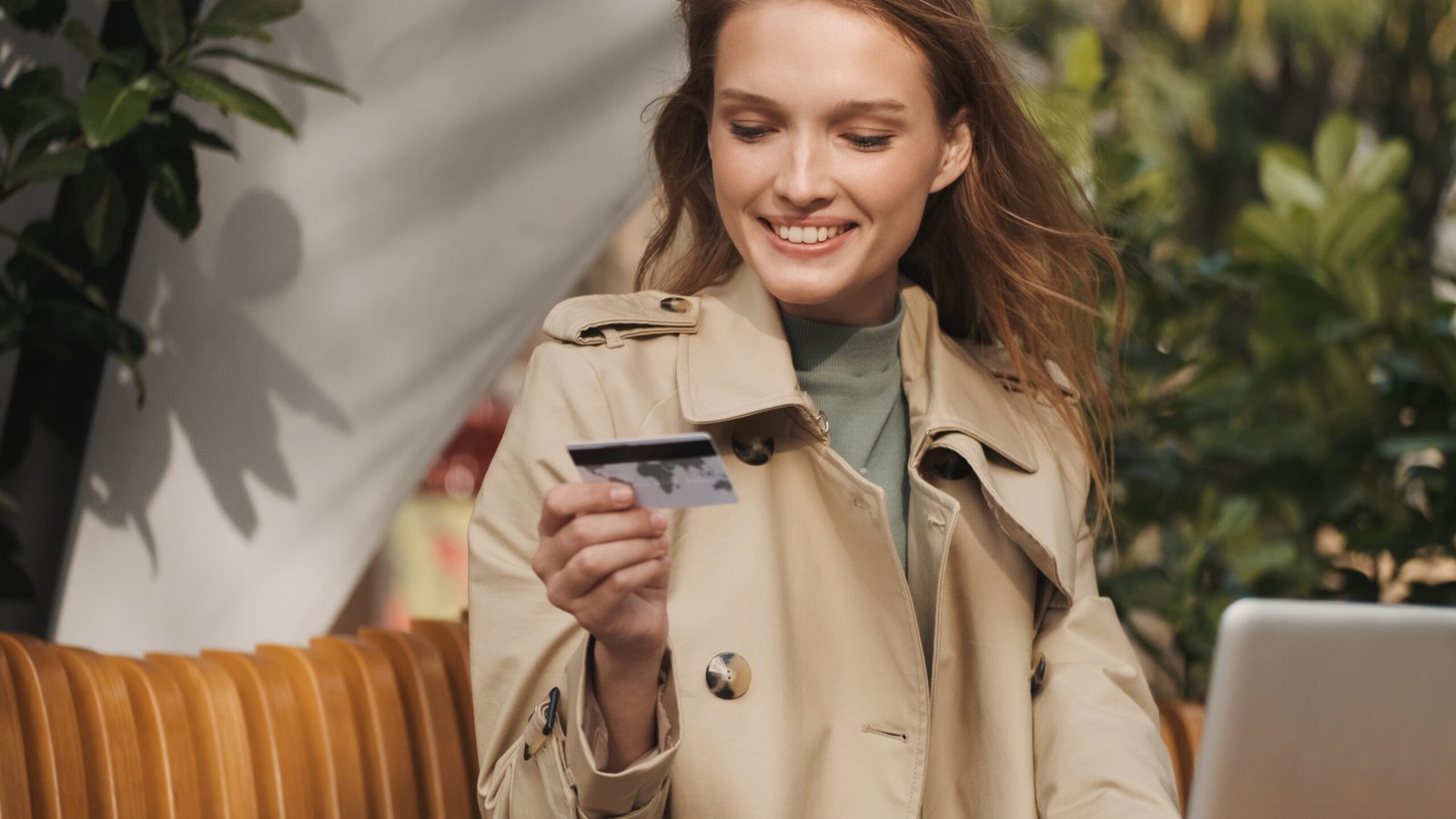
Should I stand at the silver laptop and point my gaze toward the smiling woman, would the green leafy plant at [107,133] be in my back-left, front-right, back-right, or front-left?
front-left

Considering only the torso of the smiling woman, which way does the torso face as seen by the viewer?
toward the camera

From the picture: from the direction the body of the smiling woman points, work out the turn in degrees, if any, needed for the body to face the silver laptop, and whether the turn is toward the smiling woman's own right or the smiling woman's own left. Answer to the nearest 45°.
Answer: approximately 45° to the smiling woman's own left

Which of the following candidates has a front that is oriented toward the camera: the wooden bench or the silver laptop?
the wooden bench

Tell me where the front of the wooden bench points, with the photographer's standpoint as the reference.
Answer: facing the viewer

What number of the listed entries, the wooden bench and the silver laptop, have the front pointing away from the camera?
1

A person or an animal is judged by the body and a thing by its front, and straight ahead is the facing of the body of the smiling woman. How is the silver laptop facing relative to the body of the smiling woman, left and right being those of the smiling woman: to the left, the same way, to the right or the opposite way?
the opposite way

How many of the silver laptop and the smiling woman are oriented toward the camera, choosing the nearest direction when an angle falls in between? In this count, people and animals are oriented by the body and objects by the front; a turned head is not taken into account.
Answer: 1

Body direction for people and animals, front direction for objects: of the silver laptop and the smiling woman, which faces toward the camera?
the smiling woman

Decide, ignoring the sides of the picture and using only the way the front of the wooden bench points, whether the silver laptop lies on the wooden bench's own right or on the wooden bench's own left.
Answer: on the wooden bench's own left

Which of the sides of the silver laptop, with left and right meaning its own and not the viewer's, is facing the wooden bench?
left

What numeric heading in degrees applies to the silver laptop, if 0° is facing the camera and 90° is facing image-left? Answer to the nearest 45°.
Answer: approximately 180°

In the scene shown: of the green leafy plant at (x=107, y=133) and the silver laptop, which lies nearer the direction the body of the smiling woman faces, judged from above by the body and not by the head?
the silver laptop

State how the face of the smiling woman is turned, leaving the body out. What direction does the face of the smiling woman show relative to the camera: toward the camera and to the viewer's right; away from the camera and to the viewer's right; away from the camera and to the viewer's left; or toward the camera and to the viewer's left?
toward the camera and to the viewer's left
